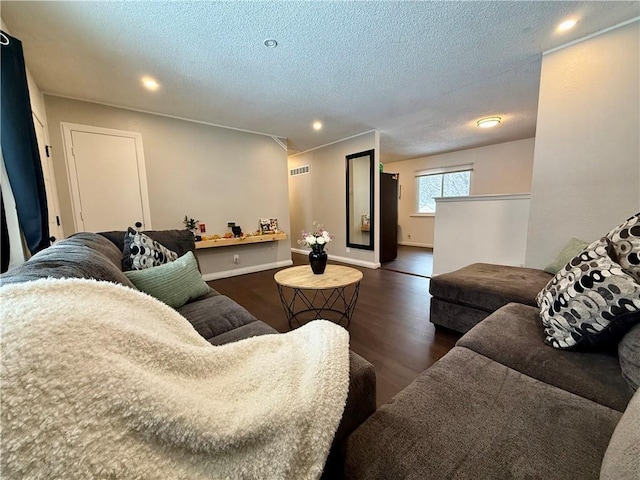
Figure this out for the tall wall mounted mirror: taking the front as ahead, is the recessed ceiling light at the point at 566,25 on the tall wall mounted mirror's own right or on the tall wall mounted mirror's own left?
on the tall wall mounted mirror's own left

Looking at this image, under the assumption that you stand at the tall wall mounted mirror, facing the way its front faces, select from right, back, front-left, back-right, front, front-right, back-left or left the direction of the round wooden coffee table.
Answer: front-left

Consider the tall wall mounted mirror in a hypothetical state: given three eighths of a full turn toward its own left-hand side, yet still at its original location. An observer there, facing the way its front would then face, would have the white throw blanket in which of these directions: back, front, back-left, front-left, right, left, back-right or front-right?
right

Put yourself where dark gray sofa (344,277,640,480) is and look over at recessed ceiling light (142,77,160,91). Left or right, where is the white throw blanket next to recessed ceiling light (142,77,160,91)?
left

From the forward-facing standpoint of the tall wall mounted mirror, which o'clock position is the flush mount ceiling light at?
The flush mount ceiling light is roughly at 8 o'clock from the tall wall mounted mirror.

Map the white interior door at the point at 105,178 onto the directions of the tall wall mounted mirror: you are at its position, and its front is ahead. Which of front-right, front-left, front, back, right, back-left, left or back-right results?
front

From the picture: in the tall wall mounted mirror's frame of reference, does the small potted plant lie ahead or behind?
ahead

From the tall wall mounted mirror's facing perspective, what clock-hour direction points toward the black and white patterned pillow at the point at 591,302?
The black and white patterned pillow is roughly at 10 o'clock from the tall wall mounted mirror.

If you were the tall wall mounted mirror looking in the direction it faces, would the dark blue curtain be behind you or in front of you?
in front

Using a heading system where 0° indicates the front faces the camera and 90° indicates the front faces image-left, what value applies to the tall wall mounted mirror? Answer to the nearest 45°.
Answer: approximately 45°

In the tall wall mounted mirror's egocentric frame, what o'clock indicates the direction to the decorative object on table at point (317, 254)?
The decorative object on table is roughly at 11 o'clock from the tall wall mounted mirror.

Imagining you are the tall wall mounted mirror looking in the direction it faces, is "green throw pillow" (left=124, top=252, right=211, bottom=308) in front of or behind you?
in front

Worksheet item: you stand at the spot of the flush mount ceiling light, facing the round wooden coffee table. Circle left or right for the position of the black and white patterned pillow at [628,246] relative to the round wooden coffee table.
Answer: left

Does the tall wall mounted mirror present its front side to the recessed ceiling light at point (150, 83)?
yes

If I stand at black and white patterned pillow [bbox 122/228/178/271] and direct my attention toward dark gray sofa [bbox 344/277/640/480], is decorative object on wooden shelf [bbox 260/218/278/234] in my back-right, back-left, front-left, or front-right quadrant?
back-left

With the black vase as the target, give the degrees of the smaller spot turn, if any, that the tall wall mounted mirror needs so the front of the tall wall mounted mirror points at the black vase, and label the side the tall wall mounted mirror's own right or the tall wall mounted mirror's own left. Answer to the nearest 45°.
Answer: approximately 45° to the tall wall mounted mirror's own left
